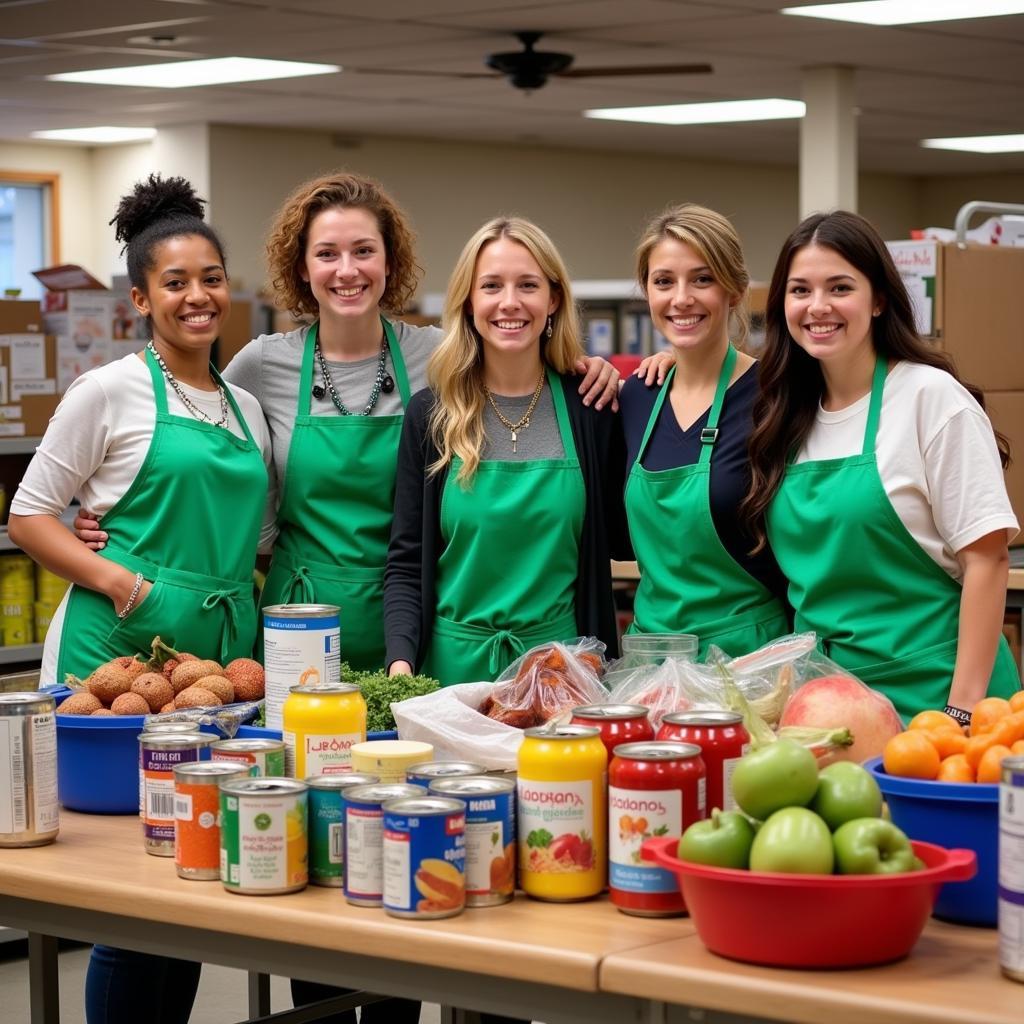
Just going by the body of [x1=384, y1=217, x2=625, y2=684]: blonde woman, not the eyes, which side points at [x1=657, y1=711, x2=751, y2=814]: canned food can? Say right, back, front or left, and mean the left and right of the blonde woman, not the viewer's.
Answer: front

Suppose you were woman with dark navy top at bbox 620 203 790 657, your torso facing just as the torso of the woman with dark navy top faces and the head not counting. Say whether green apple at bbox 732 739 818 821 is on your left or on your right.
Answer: on your left

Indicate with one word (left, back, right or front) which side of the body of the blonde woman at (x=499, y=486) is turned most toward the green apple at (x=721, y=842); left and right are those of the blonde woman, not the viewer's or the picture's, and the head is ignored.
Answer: front

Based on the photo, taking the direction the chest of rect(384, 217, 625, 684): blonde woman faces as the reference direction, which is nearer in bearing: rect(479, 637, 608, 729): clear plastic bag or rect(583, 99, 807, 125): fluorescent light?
the clear plastic bag

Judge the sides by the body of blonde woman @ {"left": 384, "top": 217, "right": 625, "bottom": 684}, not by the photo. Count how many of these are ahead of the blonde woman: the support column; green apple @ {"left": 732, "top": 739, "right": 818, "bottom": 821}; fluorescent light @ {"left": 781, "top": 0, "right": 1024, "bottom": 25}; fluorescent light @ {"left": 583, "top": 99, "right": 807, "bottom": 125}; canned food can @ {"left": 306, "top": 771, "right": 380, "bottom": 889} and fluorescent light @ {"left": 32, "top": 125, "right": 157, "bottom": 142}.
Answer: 2

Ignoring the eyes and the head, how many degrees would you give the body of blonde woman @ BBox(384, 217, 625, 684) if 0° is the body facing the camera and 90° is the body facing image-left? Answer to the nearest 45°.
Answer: approximately 0°

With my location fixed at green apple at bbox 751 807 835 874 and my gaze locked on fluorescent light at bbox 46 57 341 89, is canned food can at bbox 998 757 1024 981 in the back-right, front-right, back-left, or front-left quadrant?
back-right

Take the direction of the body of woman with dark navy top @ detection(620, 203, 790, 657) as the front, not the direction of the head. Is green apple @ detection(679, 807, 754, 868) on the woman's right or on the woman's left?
on the woman's left

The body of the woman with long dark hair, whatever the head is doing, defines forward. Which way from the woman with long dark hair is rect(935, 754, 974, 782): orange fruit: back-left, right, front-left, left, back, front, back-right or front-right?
front-left
